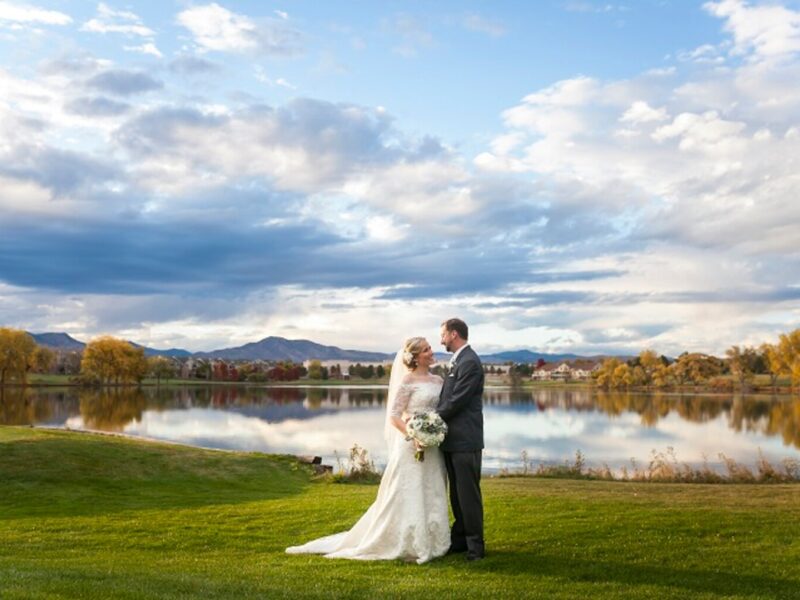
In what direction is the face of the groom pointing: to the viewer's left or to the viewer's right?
to the viewer's left

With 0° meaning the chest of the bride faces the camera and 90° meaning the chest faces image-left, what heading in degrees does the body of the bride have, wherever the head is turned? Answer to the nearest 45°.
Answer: approximately 315°

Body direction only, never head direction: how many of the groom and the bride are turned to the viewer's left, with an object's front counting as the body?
1

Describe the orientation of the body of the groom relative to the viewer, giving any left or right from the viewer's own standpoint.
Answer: facing to the left of the viewer
